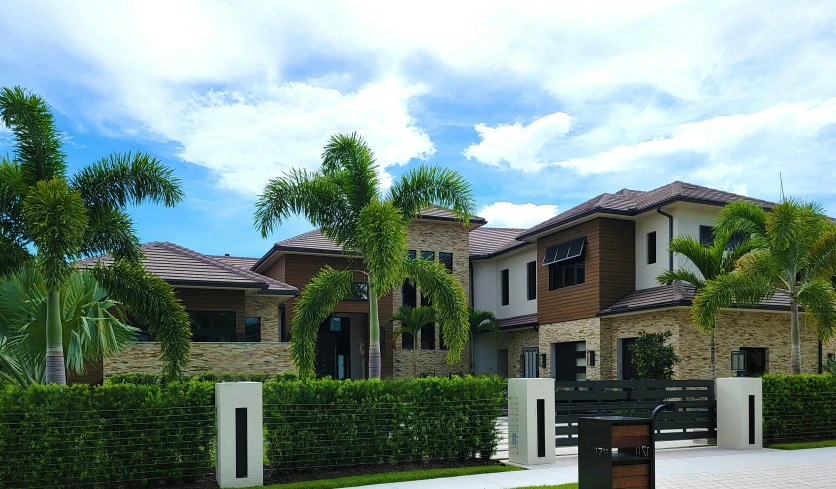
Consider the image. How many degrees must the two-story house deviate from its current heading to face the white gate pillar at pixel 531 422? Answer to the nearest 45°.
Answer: approximately 45° to its left

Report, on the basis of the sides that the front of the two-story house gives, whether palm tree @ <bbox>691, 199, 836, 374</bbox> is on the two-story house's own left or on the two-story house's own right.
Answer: on the two-story house's own left

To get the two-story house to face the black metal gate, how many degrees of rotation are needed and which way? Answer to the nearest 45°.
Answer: approximately 45° to its left
